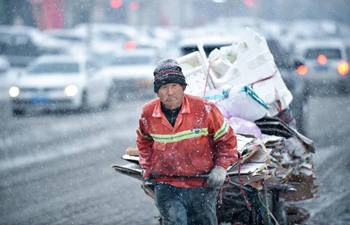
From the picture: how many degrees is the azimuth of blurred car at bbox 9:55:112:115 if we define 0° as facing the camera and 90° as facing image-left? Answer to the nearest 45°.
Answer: approximately 45°

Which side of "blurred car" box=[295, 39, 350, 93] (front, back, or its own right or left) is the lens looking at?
back

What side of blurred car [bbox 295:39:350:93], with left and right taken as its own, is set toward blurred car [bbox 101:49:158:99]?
left

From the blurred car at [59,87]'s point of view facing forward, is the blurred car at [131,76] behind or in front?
behind
